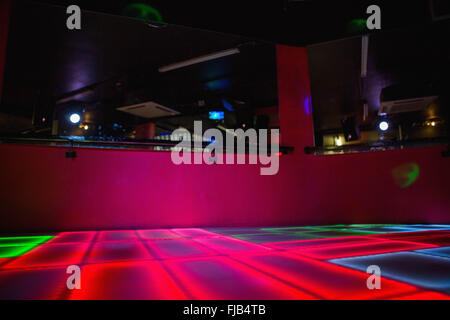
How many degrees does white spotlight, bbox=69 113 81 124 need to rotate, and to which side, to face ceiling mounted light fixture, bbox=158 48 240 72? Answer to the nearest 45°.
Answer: approximately 45° to its left

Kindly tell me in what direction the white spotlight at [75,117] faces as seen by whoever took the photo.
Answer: facing the viewer
